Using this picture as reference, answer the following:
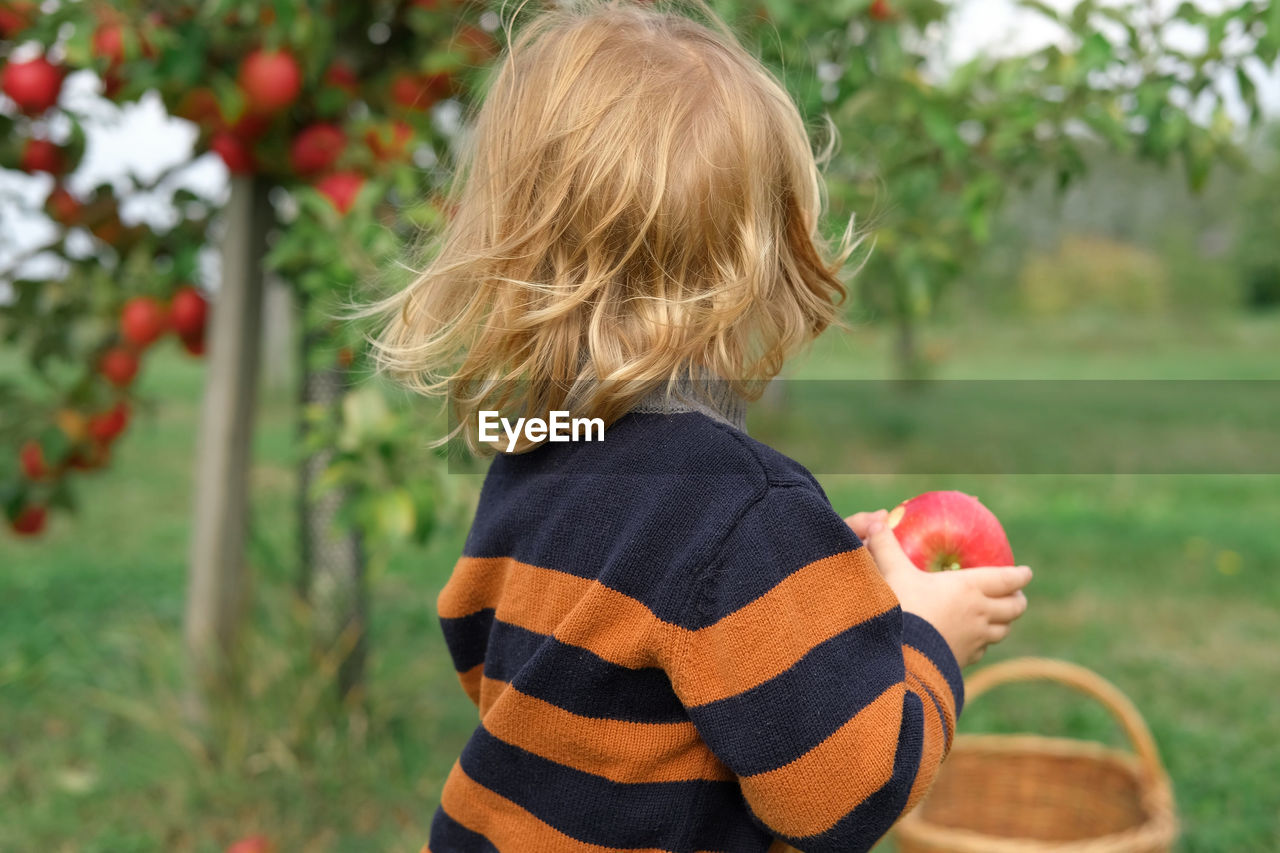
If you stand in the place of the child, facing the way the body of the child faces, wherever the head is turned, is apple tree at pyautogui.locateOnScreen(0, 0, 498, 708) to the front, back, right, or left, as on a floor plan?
left

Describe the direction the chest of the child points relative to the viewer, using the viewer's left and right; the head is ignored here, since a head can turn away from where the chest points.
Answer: facing away from the viewer and to the right of the viewer

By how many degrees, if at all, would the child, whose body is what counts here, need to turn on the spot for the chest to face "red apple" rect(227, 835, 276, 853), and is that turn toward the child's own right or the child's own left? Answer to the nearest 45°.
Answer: approximately 90° to the child's own left

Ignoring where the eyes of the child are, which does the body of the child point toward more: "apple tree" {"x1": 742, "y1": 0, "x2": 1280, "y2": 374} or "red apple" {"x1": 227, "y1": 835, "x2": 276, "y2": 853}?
the apple tree

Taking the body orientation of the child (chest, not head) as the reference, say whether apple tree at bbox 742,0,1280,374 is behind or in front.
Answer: in front
